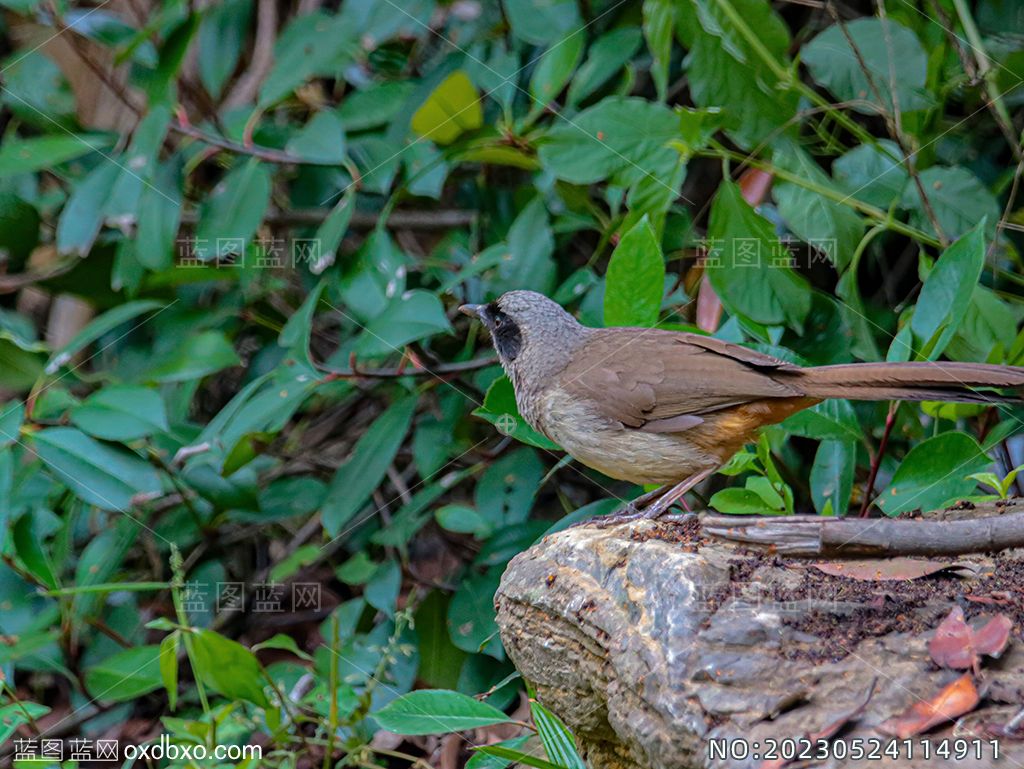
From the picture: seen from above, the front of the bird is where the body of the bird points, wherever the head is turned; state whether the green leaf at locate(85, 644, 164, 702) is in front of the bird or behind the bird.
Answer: in front

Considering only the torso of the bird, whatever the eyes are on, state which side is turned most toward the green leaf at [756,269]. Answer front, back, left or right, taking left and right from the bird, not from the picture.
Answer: right

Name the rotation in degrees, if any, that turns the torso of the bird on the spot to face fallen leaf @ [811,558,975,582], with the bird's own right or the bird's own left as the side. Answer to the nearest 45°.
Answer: approximately 135° to the bird's own left

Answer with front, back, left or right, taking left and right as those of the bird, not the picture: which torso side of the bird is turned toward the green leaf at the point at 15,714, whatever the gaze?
front

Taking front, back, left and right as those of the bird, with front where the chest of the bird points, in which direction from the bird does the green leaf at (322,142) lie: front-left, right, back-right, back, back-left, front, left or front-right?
front-right

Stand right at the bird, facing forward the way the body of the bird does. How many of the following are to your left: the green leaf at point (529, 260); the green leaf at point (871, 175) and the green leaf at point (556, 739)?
1

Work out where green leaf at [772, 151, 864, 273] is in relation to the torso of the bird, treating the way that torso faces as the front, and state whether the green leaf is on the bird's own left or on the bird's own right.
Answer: on the bird's own right

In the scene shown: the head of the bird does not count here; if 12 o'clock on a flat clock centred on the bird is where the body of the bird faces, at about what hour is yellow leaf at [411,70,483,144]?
The yellow leaf is roughly at 2 o'clock from the bird.

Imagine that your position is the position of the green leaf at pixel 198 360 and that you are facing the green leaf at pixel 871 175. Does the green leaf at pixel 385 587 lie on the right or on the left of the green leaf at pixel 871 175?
right

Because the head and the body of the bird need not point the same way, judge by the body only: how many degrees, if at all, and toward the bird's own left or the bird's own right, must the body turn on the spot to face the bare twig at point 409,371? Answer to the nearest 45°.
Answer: approximately 45° to the bird's own right

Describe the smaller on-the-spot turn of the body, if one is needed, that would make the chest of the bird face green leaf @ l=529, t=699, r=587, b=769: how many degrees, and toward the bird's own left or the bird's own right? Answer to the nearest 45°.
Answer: approximately 90° to the bird's own left

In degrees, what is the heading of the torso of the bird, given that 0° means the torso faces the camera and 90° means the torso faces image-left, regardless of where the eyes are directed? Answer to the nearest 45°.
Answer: approximately 90°
